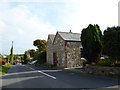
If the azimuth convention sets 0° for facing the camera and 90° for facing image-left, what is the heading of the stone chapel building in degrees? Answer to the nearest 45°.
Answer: approximately 45°

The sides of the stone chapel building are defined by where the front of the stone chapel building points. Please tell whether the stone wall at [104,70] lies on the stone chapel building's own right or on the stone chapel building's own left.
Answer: on the stone chapel building's own left

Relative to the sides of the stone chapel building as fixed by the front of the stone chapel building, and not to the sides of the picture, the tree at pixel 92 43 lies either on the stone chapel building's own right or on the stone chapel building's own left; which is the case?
on the stone chapel building's own left
